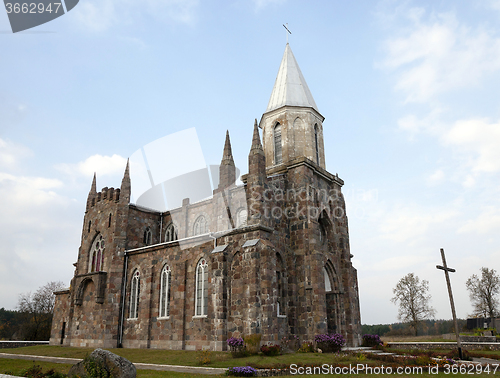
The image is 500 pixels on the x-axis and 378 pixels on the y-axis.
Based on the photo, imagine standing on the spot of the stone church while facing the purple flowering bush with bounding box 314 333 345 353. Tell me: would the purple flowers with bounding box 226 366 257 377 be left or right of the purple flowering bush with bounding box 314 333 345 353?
right

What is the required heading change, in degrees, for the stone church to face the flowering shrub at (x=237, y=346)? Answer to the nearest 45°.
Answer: approximately 45° to its right

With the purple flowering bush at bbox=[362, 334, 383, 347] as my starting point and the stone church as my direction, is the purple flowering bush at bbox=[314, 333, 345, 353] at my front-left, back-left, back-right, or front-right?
front-left

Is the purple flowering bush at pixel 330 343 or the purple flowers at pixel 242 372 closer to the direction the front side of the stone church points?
the purple flowering bush

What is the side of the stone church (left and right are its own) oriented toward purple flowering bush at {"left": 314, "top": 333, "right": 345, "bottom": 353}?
front

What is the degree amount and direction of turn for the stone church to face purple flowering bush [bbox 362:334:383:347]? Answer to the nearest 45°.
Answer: approximately 45° to its left

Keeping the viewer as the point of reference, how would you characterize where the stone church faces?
facing the viewer and to the right of the viewer

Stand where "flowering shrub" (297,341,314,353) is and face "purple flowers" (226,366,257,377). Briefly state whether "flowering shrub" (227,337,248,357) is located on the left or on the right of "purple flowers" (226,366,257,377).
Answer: right

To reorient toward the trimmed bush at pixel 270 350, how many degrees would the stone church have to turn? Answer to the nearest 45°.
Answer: approximately 45° to its right
